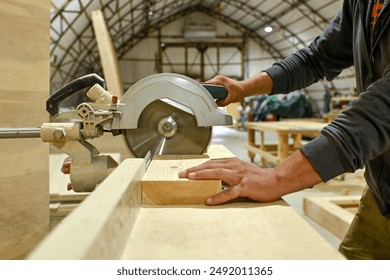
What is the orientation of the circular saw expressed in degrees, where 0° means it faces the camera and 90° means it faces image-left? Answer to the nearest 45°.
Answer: approximately 270°

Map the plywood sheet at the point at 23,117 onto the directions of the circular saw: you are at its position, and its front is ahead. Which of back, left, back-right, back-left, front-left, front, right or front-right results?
back-left

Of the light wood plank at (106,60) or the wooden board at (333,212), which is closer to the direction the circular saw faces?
the wooden board

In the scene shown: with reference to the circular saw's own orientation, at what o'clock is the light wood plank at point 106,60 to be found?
The light wood plank is roughly at 9 o'clock from the circular saw.

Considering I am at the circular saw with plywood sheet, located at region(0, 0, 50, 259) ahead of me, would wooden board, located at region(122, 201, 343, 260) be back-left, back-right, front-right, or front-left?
back-left

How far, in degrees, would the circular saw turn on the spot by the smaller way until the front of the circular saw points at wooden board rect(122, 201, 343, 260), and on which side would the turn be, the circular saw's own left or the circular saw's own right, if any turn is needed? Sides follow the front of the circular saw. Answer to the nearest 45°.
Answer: approximately 90° to the circular saw's own right
